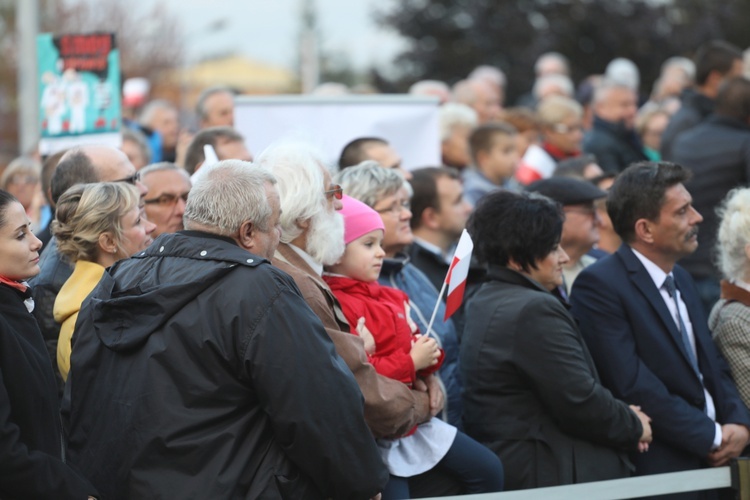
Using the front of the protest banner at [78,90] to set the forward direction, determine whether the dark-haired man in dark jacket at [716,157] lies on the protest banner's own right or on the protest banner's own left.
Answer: on the protest banner's own left

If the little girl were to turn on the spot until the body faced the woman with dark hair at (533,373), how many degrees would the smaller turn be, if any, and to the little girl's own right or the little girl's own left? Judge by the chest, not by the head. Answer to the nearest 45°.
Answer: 0° — they already face them

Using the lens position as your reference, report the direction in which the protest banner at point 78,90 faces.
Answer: facing the viewer

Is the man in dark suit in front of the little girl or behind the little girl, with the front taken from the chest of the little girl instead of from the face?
in front

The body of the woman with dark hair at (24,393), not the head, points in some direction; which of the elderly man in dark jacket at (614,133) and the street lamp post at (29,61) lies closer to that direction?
the elderly man in dark jacket

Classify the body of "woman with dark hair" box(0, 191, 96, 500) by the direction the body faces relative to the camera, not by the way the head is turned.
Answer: to the viewer's right

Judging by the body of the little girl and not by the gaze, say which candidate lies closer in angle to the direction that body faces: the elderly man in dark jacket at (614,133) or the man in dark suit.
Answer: the man in dark suit

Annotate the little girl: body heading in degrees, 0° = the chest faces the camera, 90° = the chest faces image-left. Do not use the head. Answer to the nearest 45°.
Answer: approximately 270°

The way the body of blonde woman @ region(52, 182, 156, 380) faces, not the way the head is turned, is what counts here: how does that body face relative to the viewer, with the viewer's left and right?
facing to the right of the viewer
